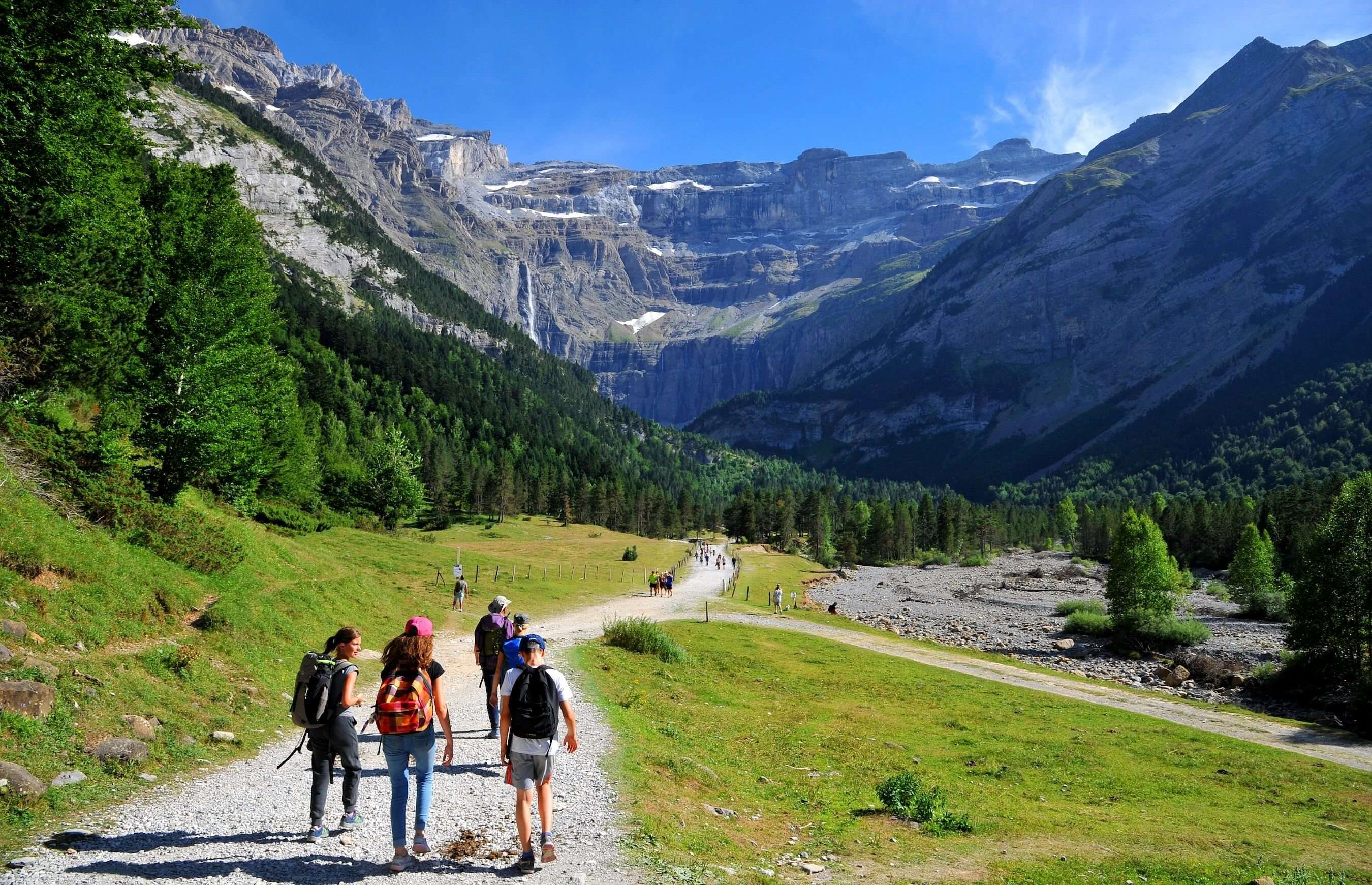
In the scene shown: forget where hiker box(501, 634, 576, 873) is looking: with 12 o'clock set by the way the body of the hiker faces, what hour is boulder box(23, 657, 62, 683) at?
The boulder is roughly at 10 o'clock from the hiker.

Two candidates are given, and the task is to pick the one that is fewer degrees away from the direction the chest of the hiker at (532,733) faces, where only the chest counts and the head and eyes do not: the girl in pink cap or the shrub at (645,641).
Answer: the shrub

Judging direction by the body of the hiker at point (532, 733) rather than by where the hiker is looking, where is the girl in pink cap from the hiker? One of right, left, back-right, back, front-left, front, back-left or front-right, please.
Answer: left

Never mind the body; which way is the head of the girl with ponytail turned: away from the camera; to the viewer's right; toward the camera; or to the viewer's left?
to the viewer's right

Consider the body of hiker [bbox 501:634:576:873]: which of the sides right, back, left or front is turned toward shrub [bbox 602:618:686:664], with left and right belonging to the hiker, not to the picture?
front

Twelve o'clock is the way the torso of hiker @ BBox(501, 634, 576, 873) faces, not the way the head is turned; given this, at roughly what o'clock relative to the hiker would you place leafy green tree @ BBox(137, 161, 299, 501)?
The leafy green tree is roughly at 11 o'clock from the hiker.

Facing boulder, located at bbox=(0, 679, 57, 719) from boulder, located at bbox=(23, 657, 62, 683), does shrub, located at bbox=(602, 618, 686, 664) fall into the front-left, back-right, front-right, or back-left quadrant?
back-left

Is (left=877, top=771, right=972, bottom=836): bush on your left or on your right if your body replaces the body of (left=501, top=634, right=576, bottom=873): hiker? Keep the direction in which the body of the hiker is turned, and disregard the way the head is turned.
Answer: on your right

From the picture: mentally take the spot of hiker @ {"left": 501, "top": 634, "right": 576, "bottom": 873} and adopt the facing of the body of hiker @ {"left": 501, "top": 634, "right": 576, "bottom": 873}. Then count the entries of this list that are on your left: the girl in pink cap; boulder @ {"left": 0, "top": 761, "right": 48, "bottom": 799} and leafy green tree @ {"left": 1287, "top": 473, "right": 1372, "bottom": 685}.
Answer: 2

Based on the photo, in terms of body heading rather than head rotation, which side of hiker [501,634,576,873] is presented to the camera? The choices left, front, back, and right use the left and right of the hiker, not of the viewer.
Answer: back
